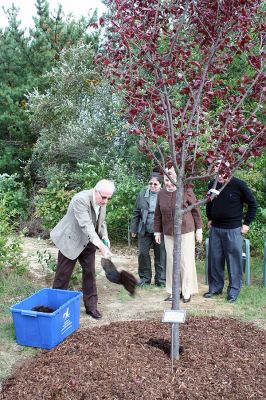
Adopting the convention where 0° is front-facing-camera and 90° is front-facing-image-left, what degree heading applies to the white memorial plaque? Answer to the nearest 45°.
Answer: approximately 0°

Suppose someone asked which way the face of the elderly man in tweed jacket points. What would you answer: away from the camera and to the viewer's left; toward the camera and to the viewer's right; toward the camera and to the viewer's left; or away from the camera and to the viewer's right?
toward the camera and to the viewer's right

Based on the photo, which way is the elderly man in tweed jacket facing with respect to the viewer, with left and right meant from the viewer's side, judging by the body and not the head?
facing the viewer and to the right of the viewer

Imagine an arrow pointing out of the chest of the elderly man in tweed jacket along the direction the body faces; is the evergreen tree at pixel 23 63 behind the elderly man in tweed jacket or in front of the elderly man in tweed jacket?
behind

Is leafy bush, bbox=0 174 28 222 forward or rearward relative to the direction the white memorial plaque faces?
rearward

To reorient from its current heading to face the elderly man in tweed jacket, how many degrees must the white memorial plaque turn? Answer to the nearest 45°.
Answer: approximately 135° to its right
